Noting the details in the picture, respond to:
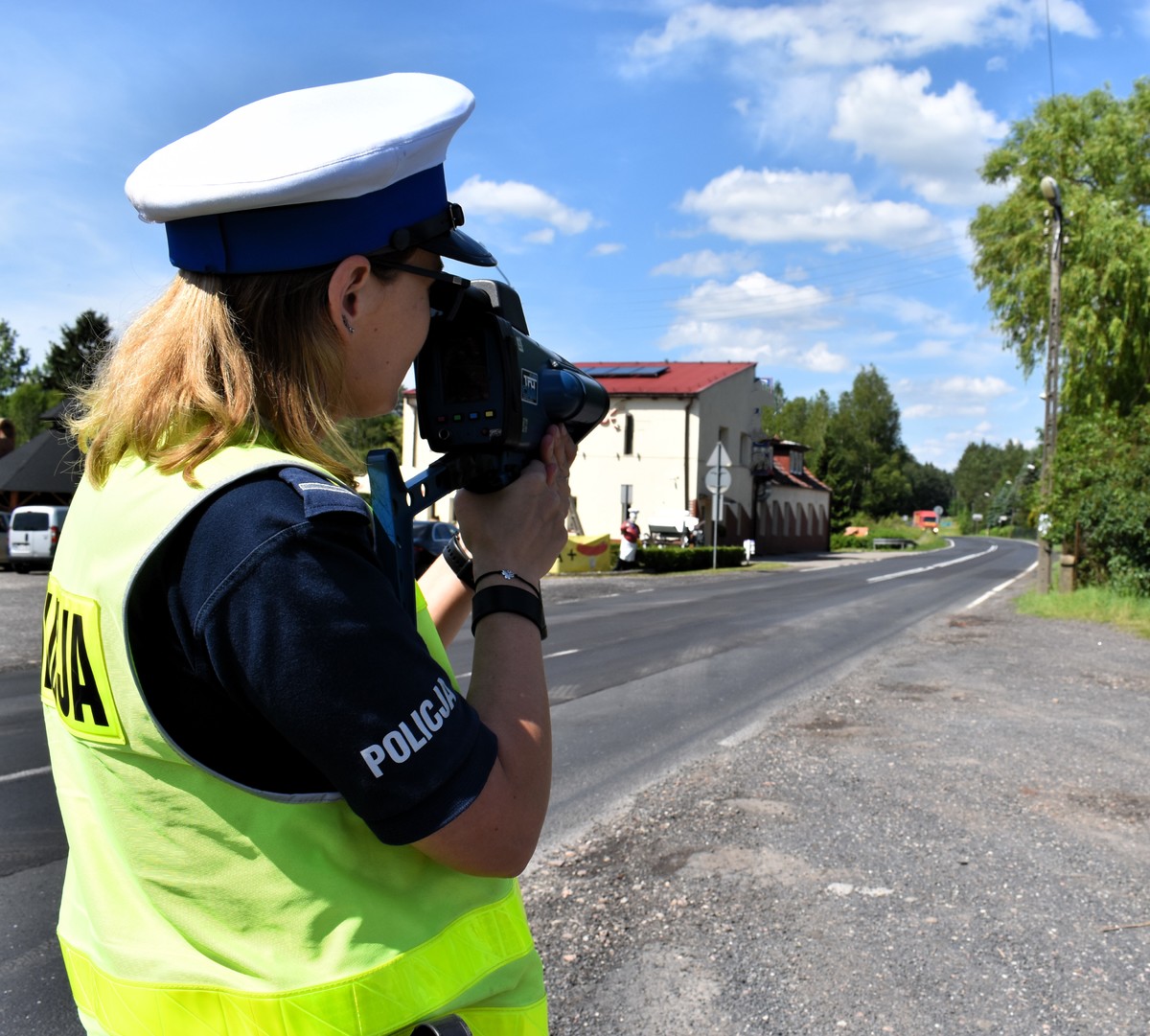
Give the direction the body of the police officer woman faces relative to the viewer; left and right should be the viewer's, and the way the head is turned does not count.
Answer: facing away from the viewer and to the right of the viewer

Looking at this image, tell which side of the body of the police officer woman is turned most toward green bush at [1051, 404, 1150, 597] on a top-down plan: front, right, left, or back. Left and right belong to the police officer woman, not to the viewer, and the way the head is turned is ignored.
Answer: front

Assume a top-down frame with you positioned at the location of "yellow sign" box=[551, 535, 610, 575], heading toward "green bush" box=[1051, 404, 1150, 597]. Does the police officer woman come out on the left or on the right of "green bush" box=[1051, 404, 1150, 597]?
right

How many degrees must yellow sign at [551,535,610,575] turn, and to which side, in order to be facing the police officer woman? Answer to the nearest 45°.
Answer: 0° — it already faces them

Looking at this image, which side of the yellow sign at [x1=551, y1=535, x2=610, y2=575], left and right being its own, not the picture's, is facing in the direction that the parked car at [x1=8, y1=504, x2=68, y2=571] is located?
right

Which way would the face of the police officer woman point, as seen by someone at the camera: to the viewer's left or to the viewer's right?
to the viewer's right

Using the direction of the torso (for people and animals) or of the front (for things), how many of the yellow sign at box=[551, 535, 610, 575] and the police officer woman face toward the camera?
1

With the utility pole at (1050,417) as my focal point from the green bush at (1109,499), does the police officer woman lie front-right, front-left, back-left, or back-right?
back-left

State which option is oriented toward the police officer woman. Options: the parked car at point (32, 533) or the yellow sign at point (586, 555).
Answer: the yellow sign

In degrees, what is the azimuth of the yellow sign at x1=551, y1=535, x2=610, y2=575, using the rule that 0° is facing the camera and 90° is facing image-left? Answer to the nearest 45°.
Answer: approximately 0°

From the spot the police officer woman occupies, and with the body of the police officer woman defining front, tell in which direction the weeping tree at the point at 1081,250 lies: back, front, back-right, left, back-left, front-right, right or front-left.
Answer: front
